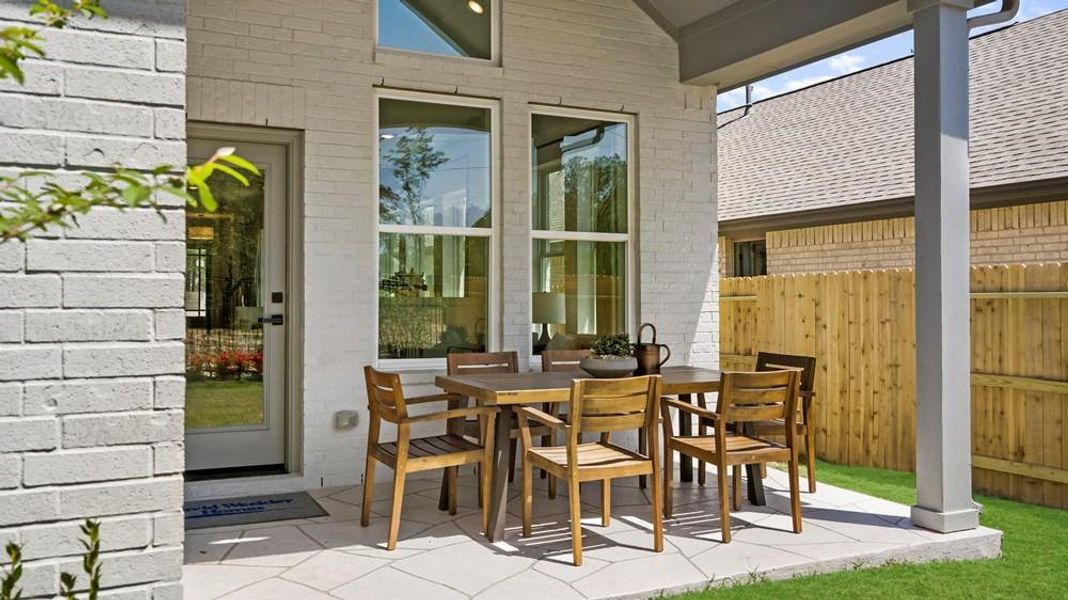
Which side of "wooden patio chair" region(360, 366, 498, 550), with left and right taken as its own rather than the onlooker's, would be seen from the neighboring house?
front

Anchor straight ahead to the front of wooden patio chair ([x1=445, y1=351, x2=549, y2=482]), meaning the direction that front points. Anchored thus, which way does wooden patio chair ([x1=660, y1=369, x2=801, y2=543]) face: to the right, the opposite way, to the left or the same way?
the opposite way

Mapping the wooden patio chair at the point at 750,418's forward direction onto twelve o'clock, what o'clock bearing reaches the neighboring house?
The neighboring house is roughly at 2 o'clock from the wooden patio chair.

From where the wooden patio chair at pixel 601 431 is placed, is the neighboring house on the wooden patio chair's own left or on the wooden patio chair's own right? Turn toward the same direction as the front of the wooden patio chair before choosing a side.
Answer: on the wooden patio chair's own right

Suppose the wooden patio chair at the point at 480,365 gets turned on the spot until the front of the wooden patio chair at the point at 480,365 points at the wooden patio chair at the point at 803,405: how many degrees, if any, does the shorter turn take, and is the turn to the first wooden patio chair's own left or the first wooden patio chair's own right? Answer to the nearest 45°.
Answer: approximately 45° to the first wooden patio chair's own left

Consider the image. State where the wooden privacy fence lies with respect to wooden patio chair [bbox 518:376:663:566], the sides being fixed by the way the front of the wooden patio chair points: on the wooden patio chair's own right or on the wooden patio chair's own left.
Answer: on the wooden patio chair's own right

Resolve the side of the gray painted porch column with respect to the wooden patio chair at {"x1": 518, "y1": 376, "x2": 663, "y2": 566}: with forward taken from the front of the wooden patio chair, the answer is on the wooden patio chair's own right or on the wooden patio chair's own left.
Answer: on the wooden patio chair's own right

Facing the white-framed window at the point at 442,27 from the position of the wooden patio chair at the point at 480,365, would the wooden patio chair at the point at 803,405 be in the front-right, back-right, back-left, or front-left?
back-right

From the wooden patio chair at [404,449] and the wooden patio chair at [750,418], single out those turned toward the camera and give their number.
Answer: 0

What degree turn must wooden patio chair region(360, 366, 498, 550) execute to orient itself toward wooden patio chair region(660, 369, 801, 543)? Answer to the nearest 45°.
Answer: approximately 45° to its right

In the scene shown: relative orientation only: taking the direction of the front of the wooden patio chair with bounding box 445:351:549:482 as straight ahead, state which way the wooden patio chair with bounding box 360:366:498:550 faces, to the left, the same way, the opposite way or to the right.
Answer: to the left

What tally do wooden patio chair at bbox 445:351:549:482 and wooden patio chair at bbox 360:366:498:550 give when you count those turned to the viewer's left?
0

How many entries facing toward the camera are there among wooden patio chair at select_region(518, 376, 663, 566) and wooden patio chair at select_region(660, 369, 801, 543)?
0

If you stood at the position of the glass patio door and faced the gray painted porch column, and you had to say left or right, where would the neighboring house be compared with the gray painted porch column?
left

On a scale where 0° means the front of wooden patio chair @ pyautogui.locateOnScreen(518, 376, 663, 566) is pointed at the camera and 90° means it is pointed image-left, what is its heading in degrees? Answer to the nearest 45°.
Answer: approximately 135°

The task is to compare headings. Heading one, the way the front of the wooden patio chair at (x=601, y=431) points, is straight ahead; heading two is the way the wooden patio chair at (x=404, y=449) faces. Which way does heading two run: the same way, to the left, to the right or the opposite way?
to the right
